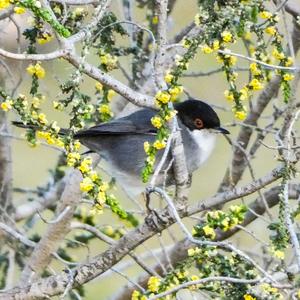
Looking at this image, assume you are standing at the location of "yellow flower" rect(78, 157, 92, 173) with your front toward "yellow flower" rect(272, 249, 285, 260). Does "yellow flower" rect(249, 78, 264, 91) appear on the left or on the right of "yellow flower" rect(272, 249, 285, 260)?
left

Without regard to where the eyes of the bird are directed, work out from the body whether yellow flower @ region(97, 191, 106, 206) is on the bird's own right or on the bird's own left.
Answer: on the bird's own right

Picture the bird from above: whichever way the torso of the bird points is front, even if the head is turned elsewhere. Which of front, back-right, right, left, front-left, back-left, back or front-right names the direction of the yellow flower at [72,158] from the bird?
back

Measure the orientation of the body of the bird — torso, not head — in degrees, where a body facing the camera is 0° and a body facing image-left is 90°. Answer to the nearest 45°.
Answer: approximately 270°
